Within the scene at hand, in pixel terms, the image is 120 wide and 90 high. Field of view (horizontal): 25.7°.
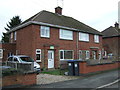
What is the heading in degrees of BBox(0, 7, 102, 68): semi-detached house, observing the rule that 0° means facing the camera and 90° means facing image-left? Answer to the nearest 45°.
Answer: approximately 315°

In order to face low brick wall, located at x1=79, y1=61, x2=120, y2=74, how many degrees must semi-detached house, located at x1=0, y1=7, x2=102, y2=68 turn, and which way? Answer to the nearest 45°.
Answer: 0° — it already faces it

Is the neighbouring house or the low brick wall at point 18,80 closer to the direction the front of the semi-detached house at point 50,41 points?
the low brick wall

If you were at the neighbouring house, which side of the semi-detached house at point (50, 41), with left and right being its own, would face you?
left

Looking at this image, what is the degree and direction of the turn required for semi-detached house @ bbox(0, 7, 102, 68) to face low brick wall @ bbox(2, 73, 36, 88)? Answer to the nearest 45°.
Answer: approximately 45° to its right
